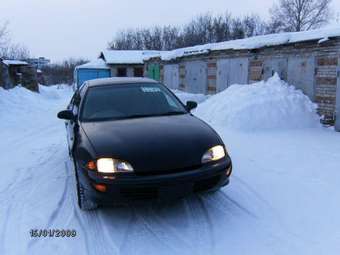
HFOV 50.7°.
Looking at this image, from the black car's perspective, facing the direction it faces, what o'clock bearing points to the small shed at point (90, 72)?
The small shed is roughly at 7 o'clock from the black car.

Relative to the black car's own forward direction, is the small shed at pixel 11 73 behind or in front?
behind

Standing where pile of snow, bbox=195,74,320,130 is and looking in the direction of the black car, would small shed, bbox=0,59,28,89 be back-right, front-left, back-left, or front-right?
back-right

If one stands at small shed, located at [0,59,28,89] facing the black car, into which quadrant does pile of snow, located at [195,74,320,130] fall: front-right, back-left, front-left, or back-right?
front-left

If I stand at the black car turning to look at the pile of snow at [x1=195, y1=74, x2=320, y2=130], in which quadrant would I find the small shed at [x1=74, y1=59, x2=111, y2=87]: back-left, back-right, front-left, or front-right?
front-left

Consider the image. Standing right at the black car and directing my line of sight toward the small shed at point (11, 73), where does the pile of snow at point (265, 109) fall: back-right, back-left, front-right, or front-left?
front-right

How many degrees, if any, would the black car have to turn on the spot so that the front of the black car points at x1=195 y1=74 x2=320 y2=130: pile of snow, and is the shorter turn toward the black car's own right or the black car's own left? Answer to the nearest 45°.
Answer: approximately 90° to the black car's own left

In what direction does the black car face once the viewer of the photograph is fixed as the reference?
facing the viewer and to the right of the viewer

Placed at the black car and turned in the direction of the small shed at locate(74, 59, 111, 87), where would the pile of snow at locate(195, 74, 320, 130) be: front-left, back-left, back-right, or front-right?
front-right
